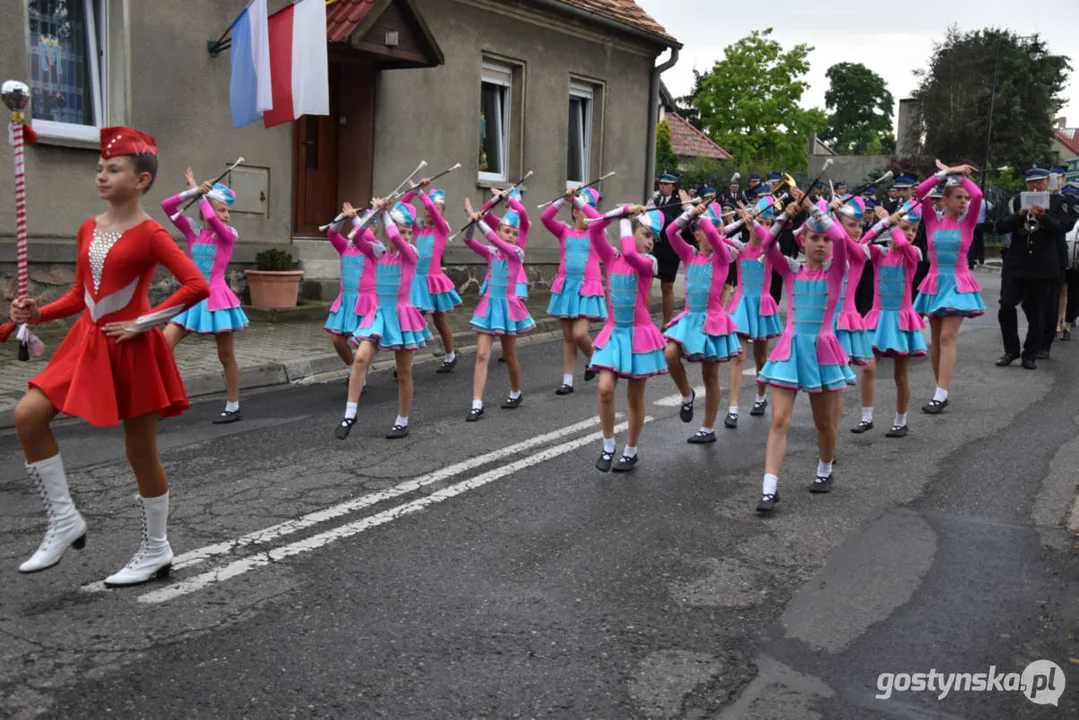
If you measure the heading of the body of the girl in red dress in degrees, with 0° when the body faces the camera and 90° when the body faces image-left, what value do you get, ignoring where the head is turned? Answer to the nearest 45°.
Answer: approximately 45°

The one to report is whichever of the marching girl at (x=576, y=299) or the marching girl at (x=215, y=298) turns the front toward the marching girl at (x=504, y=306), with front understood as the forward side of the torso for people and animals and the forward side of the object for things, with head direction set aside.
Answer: the marching girl at (x=576, y=299)

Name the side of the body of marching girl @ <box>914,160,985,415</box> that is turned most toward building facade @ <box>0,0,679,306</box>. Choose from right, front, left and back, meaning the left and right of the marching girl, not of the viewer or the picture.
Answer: right

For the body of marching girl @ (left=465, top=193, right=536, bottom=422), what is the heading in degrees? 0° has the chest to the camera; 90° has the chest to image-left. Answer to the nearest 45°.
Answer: approximately 45°

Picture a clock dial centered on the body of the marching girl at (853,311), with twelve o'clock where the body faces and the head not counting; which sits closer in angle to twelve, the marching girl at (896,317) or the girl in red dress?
the girl in red dress

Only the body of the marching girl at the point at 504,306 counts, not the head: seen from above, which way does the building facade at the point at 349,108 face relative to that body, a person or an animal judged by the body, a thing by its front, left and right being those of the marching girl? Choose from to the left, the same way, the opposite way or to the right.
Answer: to the left

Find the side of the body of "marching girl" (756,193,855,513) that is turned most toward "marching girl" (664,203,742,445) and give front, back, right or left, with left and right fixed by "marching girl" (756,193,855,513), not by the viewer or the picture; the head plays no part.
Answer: back

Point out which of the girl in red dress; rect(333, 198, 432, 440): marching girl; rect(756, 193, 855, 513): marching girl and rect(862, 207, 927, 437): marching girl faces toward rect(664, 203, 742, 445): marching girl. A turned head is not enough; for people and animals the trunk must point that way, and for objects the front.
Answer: rect(862, 207, 927, 437): marching girl

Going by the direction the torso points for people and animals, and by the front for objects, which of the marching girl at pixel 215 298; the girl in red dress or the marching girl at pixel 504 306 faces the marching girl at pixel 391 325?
the marching girl at pixel 504 306

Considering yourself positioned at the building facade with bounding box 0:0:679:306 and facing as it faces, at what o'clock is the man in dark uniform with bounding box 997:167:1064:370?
The man in dark uniform is roughly at 12 o'clock from the building facade.

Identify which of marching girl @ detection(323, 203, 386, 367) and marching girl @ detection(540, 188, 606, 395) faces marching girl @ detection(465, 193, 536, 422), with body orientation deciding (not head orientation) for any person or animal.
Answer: marching girl @ detection(540, 188, 606, 395)

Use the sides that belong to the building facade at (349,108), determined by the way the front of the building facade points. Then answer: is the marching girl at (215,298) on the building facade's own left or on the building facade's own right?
on the building facade's own right
